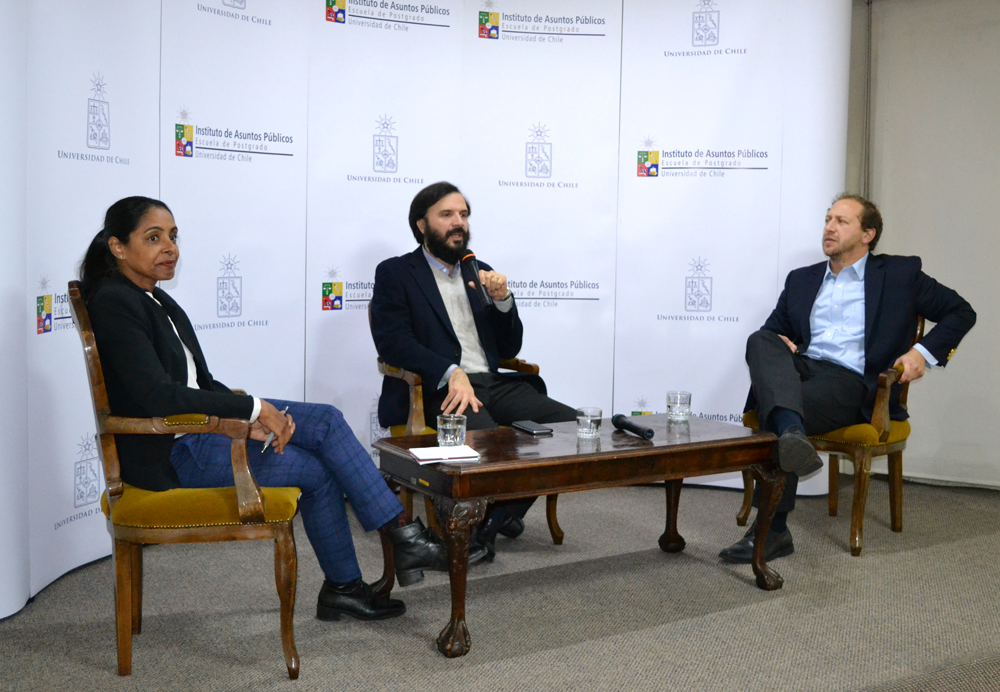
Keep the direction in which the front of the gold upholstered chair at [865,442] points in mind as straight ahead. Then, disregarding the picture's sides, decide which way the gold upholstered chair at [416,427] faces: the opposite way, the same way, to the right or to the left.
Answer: to the left

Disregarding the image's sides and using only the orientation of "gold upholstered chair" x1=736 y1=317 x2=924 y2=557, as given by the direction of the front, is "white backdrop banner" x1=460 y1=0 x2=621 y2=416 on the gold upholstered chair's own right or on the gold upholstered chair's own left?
on the gold upholstered chair's own right

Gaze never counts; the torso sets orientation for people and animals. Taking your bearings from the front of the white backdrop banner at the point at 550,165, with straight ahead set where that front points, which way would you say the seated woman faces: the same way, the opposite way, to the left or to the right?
to the left

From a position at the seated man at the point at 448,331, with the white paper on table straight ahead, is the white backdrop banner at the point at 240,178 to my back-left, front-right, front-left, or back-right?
back-right

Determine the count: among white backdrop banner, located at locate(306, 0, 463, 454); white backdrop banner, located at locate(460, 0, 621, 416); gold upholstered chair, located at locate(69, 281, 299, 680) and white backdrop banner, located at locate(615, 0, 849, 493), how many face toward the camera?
3

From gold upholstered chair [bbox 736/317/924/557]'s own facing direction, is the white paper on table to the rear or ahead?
ahead

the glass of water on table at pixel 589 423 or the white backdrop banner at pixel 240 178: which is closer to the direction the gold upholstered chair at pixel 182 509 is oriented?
the glass of water on table

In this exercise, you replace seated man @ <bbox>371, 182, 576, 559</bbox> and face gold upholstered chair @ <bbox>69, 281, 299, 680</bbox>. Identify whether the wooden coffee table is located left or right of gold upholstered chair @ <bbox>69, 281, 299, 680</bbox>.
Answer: left

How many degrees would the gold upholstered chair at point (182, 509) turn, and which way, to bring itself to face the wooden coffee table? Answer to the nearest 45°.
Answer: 0° — it already faces it

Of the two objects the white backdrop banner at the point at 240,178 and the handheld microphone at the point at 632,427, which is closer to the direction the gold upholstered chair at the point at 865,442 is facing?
the handheld microphone

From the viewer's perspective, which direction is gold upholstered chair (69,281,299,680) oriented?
to the viewer's right

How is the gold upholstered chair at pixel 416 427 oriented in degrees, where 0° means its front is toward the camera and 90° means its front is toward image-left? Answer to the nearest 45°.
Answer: approximately 315°

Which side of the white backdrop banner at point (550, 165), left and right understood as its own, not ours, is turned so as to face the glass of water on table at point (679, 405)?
front
